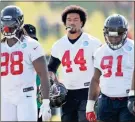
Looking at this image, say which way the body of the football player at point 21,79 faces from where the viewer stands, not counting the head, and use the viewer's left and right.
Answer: facing the viewer

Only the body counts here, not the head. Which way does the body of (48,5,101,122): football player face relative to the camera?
toward the camera

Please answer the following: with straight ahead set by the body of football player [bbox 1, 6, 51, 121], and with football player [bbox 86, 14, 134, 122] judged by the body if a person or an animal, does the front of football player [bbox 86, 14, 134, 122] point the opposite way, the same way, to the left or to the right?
the same way

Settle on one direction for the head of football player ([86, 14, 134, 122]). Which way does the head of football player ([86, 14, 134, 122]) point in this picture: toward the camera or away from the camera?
toward the camera

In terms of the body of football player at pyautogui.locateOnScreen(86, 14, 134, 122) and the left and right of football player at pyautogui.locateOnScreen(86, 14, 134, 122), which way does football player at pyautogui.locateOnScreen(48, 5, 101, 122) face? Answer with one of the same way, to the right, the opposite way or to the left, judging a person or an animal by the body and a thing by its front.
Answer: the same way

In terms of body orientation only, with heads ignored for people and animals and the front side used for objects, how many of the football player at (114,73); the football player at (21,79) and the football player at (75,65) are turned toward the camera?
3

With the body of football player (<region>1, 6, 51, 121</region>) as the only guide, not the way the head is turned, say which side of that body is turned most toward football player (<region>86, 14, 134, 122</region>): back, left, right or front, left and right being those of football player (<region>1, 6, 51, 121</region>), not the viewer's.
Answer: left

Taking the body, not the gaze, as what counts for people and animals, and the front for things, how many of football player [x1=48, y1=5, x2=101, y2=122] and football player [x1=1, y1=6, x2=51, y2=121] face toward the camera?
2

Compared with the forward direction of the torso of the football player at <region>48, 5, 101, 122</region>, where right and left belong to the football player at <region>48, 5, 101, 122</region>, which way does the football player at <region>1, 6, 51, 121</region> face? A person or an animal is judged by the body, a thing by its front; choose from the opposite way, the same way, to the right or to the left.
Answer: the same way

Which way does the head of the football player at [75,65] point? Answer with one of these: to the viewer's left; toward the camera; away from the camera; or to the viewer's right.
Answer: toward the camera
